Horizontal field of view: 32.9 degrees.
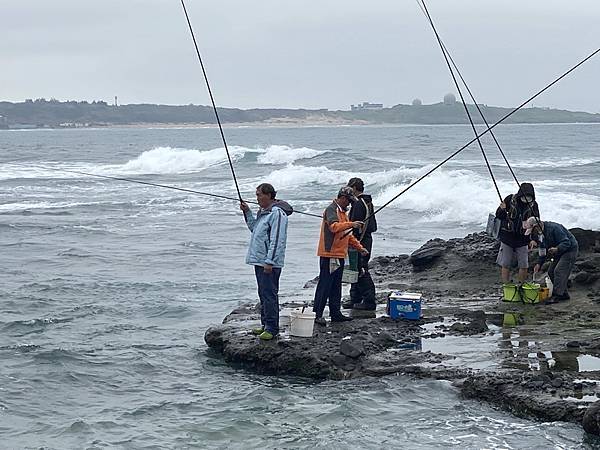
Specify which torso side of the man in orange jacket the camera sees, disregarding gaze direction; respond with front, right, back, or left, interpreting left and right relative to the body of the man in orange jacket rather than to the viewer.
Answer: right

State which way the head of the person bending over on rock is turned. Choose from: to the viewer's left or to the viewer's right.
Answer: to the viewer's left

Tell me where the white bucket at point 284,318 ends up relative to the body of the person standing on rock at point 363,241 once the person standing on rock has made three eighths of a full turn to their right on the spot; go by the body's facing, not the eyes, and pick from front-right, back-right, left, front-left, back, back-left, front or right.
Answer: back

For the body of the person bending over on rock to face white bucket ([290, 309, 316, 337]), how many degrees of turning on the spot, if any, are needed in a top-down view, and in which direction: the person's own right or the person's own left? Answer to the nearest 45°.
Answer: approximately 45° to the person's own left

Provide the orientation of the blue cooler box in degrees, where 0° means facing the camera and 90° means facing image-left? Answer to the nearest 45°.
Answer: approximately 0°

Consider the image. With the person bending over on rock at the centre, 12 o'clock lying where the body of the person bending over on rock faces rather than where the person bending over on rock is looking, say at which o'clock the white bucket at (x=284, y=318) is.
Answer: The white bucket is roughly at 11 o'clock from the person bending over on rock.

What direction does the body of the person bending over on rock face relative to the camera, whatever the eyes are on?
to the viewer's left

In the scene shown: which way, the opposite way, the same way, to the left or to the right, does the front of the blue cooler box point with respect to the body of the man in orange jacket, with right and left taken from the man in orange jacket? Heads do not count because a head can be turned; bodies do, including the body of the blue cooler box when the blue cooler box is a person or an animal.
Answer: to the right

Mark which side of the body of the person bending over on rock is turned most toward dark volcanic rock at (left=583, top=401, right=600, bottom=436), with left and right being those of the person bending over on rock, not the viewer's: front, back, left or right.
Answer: left
